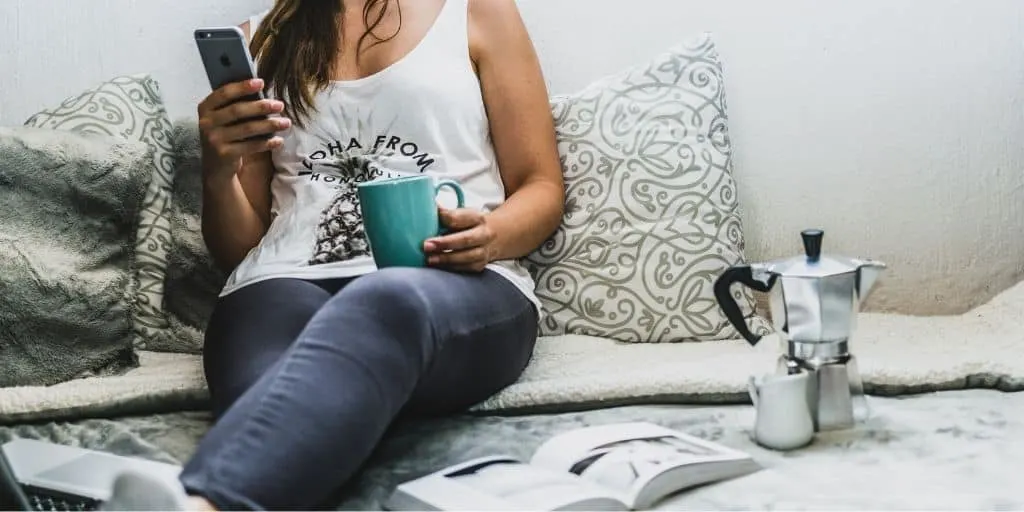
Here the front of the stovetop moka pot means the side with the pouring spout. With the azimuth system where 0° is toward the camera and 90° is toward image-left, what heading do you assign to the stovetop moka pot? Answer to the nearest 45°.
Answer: approximately 270°

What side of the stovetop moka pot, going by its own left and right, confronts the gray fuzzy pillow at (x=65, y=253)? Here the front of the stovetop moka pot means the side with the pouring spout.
back

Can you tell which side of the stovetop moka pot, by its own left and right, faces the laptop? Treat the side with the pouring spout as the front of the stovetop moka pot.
back

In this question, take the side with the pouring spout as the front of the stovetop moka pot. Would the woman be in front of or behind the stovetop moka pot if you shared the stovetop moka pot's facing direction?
behind

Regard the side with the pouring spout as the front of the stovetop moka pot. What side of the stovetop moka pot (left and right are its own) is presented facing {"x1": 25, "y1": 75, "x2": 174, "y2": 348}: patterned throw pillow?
back
